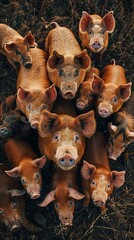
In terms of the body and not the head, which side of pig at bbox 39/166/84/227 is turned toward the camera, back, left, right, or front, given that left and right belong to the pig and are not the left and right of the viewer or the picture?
front

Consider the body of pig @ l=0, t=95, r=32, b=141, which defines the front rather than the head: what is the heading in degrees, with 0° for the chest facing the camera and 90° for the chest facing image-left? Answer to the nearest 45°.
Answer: approximately 45°

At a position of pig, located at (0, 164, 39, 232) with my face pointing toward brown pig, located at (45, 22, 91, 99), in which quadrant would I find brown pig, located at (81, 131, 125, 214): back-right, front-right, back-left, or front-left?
front-right

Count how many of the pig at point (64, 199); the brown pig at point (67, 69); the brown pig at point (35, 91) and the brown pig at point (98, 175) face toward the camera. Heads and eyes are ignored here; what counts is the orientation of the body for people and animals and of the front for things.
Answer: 4

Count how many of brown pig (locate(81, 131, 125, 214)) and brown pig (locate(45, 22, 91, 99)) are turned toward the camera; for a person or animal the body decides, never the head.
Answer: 2

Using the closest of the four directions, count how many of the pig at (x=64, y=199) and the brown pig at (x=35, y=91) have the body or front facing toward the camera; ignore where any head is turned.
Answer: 2

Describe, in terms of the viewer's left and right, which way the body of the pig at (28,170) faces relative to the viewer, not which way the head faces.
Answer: facing the viewer and to the right of the viewer

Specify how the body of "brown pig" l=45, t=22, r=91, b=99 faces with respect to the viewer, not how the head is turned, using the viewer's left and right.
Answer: facing the viewer

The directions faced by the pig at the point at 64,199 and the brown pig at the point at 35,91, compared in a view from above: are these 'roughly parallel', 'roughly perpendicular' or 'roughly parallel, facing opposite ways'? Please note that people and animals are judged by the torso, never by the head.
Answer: roughly parallel

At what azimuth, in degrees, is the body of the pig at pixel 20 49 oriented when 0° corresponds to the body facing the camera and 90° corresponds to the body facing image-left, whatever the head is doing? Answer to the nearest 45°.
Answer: approximately 315°

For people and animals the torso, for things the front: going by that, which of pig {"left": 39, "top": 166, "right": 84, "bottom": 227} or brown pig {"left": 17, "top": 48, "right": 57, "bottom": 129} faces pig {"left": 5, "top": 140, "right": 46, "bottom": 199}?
the brown pig

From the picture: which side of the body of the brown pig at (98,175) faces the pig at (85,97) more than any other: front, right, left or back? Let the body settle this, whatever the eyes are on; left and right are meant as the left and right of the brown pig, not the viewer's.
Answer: back

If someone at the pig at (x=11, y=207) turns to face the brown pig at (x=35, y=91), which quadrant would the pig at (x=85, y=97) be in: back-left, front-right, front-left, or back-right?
front-right
